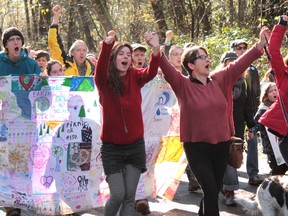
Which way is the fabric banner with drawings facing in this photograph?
toward the camera

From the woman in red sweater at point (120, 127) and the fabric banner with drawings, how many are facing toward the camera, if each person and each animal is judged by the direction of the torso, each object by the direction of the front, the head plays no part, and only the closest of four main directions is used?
2

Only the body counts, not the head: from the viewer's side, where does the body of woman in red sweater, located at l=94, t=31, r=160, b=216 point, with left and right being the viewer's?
facing the viewer

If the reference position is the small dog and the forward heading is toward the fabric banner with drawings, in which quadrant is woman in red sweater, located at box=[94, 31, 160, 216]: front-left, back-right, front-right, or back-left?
front-left

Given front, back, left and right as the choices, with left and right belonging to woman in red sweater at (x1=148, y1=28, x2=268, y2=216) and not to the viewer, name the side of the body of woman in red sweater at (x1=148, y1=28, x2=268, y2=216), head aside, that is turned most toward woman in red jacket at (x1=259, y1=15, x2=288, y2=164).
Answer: left

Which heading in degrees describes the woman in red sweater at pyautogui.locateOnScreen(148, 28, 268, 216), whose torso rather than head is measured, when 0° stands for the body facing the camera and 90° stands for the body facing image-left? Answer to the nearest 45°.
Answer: approximately 315°

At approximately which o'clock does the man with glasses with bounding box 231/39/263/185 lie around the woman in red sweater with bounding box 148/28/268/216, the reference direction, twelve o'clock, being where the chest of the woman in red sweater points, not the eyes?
The man with glasses is roughly at 8 o'clock from the woman in red sweater.

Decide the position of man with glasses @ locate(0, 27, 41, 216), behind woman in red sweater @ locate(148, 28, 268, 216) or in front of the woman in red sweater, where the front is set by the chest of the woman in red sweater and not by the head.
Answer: behind

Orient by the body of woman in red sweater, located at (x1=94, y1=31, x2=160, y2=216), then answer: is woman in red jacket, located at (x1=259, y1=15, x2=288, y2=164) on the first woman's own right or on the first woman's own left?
on the first woman's own left
